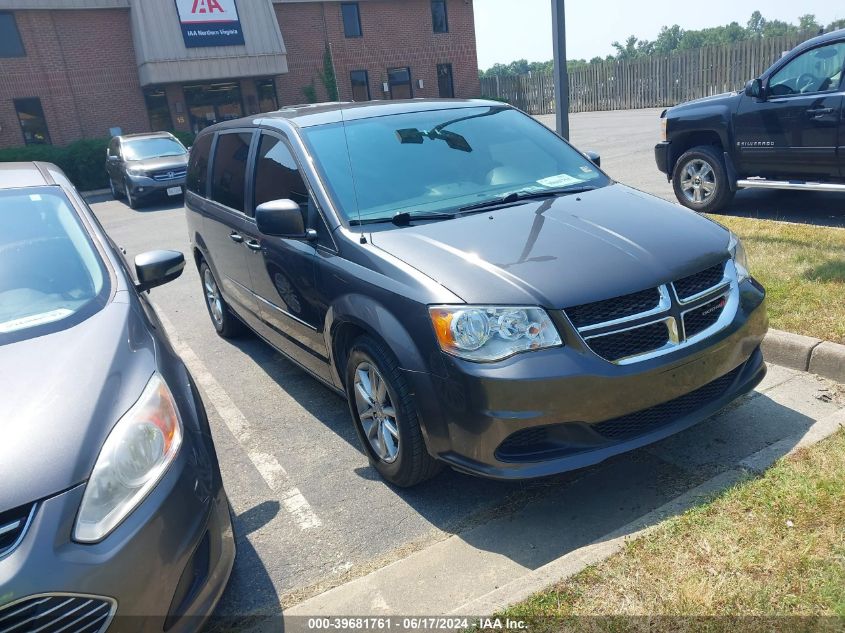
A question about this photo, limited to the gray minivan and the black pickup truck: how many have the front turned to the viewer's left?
1

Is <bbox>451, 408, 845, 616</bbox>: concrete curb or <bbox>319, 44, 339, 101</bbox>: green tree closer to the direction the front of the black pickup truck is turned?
the green tree

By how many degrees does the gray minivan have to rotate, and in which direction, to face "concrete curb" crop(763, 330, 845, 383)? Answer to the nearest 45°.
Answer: approximately 90° to its left

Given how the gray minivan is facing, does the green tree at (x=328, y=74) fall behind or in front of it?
behind

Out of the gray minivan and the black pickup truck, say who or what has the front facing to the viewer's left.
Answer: the black pickup truck

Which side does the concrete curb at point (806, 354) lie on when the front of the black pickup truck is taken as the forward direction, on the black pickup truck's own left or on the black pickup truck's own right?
on the black pickup truck's own left

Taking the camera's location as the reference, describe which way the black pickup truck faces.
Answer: facing to the left of the viewer

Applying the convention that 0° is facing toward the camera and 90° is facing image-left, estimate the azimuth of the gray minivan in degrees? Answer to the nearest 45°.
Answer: approximately 315°

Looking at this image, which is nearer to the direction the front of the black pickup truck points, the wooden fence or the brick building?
the brick building

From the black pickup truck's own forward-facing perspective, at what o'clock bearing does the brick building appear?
The brick building is roughly at 1 o'clock from the black pickup truck.

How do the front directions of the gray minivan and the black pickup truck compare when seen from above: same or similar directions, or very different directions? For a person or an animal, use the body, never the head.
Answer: very different directions

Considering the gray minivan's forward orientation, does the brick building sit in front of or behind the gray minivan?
behind
